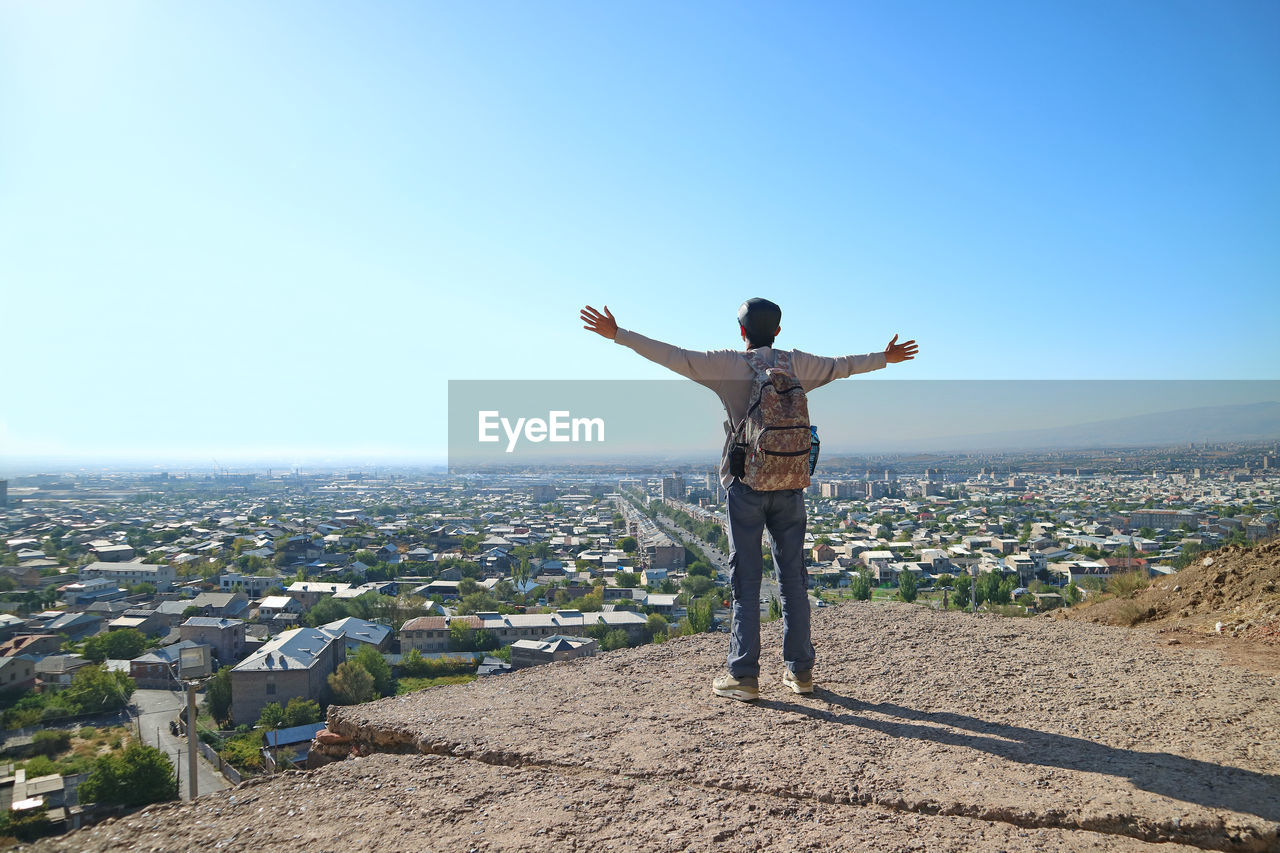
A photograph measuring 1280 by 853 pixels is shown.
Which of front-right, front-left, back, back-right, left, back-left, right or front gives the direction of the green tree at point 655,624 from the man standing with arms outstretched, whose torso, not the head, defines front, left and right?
front

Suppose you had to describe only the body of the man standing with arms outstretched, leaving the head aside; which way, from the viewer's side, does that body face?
away from the camera

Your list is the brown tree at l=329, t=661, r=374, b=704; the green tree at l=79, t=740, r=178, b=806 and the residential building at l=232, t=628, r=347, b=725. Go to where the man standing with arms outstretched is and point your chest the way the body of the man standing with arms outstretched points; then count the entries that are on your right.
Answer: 0

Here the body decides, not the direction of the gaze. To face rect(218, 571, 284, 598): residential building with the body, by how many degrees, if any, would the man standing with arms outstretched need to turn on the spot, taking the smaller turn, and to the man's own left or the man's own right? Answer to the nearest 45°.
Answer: approximately 45° to the man's own left

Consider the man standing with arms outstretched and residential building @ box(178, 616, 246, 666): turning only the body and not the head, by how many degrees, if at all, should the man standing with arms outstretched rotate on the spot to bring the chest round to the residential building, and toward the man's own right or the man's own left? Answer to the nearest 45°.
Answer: approximately 45° to the man's own left

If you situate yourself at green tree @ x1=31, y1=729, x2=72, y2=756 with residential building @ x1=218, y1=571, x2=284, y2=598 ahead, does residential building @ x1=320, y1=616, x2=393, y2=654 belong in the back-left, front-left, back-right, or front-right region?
front-right

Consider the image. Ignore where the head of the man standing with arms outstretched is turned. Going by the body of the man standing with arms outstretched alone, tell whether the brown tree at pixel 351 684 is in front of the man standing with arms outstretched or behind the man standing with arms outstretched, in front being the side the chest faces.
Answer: in front

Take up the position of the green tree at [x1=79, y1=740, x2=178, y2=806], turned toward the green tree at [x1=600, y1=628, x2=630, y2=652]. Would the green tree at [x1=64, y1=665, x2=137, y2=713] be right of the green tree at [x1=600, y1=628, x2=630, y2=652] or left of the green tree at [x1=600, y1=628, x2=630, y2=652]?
left

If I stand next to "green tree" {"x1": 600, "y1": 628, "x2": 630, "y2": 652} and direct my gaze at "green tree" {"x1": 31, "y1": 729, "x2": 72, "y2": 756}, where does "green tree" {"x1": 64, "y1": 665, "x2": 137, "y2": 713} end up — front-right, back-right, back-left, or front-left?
front-right

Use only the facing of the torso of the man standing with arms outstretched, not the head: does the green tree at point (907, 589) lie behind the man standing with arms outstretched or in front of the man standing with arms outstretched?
in front

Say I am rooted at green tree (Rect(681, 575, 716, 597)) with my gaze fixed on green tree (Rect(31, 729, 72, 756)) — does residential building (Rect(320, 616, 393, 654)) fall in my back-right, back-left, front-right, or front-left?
front-right

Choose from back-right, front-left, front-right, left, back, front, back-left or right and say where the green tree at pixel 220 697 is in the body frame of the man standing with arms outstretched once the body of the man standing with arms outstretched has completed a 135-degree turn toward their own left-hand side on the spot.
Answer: right

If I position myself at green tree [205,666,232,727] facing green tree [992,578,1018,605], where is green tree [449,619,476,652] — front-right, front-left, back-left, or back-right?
front-left

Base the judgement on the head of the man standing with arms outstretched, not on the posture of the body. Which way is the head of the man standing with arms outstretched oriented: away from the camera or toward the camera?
away from the camera

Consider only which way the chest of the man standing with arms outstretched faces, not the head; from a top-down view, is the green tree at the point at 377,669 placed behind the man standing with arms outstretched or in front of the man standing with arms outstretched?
in front

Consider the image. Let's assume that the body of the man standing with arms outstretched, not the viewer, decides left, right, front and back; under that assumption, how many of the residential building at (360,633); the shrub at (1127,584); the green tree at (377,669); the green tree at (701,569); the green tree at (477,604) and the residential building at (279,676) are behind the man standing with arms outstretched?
0
